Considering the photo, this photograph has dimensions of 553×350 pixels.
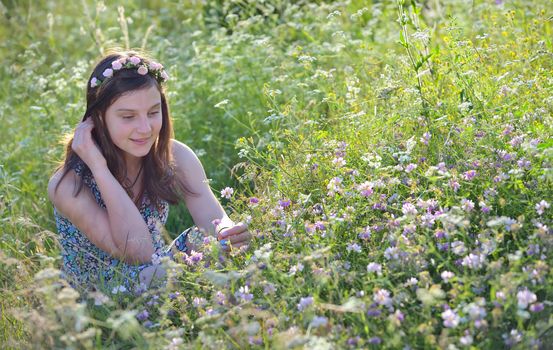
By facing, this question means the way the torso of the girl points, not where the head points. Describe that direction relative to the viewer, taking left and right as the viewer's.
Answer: facing the viewer and to the right of the viewer

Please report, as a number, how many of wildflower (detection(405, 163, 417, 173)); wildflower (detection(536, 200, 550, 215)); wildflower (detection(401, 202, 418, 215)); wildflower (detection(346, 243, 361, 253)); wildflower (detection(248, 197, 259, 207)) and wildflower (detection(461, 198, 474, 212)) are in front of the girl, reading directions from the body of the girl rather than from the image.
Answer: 6

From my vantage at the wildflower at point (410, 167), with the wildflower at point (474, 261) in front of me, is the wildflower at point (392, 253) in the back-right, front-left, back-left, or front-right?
front-right

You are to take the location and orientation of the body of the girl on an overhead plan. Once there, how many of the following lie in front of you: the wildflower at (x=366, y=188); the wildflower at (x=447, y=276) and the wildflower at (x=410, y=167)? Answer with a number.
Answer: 3

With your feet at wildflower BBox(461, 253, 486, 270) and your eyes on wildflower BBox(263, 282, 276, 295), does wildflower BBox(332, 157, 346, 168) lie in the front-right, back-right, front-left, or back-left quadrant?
front-right

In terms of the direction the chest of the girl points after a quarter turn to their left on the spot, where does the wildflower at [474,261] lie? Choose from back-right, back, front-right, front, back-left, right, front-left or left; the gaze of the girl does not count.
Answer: right

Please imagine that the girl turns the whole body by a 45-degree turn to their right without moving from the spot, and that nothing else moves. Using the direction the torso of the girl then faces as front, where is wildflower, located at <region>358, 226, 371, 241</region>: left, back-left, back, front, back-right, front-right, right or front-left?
front-left

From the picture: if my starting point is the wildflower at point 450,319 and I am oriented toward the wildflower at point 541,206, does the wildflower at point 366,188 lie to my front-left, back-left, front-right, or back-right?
front-left

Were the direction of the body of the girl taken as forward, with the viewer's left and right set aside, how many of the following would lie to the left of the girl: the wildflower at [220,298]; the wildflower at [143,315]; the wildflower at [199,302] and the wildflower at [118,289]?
0

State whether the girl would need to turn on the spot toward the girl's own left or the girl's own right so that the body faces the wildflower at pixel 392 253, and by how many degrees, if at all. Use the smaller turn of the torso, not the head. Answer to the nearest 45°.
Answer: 0° — they already face it

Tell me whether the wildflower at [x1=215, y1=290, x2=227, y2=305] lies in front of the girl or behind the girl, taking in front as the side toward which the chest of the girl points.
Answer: in front

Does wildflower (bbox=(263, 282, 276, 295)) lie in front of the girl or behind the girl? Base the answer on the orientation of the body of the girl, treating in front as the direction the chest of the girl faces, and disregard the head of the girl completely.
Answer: in front

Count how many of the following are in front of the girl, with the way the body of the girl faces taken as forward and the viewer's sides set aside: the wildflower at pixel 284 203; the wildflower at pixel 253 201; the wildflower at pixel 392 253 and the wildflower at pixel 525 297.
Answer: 4

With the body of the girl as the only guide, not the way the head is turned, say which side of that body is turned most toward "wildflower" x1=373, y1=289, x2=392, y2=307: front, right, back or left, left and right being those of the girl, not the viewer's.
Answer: front

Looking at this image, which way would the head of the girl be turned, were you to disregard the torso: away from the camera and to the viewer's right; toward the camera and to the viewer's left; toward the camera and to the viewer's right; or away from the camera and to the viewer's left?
toward the camera and to the viewer's right
